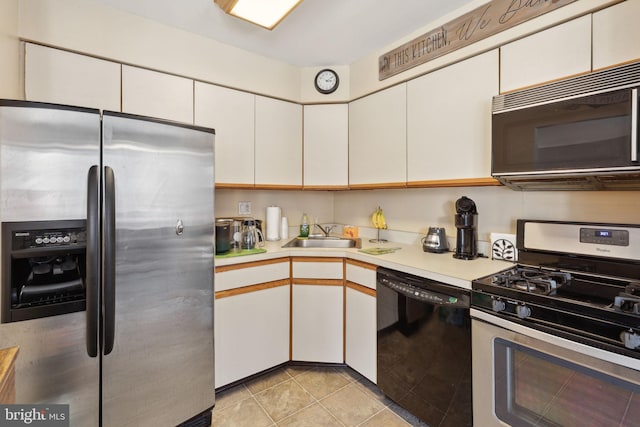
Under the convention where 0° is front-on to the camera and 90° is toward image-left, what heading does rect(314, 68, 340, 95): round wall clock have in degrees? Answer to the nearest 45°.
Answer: approximately 0°

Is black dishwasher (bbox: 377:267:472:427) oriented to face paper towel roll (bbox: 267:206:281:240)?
no

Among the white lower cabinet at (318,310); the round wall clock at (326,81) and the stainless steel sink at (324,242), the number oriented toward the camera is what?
3

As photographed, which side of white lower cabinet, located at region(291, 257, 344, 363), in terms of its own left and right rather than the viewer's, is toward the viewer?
front

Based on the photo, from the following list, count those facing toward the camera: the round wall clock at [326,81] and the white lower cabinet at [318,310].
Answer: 2

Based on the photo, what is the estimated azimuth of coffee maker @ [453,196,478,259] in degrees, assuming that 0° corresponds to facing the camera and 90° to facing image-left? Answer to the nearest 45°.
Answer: approximately 45°

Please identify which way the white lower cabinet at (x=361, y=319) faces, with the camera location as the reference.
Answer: facing the viewer and to the left of the viewer

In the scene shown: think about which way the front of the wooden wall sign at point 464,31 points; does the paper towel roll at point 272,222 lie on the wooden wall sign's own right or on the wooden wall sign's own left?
on the wooden wall sign's own right

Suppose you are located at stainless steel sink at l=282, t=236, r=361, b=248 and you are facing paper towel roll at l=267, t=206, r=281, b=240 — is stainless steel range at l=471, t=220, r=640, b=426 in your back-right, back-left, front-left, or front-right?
back-left

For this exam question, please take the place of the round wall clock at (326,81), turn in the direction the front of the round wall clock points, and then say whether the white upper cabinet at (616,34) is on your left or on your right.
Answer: on your left

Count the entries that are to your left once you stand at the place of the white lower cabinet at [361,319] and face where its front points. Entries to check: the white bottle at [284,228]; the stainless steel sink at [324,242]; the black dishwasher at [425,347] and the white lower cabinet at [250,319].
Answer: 1

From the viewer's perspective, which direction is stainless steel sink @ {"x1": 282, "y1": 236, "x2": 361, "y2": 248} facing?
toward the camera

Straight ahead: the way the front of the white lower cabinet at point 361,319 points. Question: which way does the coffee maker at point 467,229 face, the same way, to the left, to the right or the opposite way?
the same way

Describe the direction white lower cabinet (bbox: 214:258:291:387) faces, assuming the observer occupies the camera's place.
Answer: facing the viewer and to the right of the viewer
